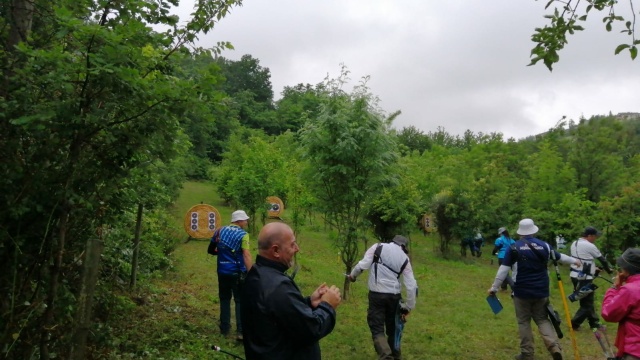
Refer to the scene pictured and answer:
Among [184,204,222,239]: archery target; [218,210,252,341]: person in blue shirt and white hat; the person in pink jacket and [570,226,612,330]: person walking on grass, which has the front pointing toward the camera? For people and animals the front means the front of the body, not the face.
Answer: the archery target

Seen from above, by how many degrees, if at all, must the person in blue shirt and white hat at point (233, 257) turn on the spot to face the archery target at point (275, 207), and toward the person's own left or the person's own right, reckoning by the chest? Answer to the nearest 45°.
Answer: approximately 45° to the person's own left

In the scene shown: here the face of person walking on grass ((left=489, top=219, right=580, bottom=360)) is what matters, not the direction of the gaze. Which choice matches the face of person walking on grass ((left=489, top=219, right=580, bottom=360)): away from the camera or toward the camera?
away from the camera

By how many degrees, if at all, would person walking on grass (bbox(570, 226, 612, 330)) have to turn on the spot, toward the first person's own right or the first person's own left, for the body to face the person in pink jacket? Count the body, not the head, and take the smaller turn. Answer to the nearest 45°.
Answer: approximately 135° to the first person's own right

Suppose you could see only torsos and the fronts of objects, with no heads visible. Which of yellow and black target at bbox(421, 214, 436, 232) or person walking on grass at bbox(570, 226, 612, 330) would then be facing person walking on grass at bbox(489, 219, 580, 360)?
the yellow and black target

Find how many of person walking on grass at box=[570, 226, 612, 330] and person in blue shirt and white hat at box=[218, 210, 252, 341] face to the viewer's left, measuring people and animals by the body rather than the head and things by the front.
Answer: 0

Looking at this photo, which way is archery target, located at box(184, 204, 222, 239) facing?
toward the camera

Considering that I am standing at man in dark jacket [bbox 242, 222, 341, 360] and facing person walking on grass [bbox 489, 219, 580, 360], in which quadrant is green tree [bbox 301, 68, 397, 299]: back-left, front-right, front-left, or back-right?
front-left

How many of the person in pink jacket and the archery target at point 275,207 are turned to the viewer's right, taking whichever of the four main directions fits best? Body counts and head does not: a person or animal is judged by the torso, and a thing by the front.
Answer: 0

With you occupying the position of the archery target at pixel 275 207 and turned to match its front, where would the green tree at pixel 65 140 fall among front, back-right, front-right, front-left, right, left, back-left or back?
front

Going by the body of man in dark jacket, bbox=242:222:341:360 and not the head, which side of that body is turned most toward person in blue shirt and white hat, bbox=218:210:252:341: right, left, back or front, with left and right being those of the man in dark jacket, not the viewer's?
left

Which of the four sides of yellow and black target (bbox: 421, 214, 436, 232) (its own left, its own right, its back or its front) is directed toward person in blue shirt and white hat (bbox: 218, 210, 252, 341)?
front

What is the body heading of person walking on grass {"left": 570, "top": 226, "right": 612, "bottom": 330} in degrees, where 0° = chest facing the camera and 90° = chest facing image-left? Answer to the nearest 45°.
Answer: approximately 225°
